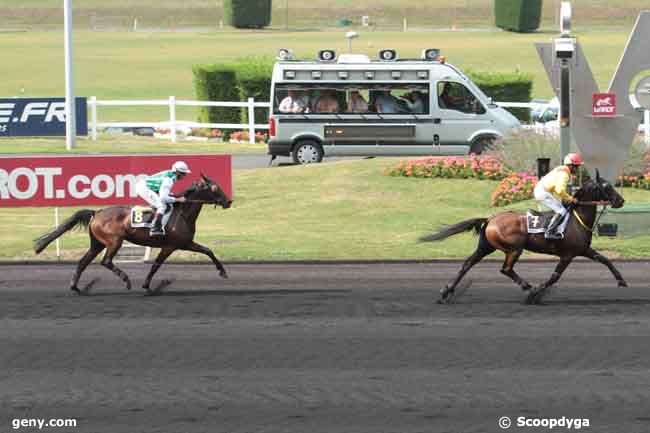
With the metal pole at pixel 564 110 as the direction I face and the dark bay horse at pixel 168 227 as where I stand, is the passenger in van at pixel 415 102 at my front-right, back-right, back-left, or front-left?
front-left

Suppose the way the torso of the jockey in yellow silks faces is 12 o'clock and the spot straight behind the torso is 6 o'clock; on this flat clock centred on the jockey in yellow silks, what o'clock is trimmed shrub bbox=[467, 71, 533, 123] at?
The trimmed shrub is roughly at 9 o'clock from the jockey in yellow silks.

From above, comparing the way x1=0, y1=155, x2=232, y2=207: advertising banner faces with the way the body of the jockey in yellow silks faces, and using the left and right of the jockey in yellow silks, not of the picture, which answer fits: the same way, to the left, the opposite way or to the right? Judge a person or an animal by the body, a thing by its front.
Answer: to the right

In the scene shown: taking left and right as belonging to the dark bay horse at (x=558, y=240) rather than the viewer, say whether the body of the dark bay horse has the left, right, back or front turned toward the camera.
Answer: right

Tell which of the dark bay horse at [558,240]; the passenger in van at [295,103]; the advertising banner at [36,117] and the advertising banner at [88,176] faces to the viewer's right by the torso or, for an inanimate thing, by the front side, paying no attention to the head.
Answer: the dark bay horse

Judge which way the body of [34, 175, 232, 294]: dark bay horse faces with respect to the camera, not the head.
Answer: to the viewer's right

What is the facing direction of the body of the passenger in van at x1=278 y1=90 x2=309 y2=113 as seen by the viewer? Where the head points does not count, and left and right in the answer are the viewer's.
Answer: facing the viewer

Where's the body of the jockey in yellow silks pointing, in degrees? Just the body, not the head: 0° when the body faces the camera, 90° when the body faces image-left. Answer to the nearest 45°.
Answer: approximately 270°

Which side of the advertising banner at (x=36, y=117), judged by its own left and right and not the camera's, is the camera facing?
front

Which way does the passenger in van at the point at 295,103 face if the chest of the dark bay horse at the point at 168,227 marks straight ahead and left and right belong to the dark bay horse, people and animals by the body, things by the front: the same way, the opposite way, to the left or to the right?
to the right

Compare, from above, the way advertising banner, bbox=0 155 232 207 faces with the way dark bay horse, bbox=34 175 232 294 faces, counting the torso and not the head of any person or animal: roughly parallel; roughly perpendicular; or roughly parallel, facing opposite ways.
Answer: roughly perpendicular

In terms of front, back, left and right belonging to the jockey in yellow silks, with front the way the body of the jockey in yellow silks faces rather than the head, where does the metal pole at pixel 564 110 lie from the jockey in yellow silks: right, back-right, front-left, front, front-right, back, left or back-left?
left

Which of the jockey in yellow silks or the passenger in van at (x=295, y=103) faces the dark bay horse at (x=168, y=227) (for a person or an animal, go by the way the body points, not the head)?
the passenger in van

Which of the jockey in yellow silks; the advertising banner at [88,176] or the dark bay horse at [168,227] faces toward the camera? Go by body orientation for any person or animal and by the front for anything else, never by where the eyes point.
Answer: the advertising banner

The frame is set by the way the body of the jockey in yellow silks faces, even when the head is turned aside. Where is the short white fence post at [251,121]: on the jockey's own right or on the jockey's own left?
on the jockey's own left
